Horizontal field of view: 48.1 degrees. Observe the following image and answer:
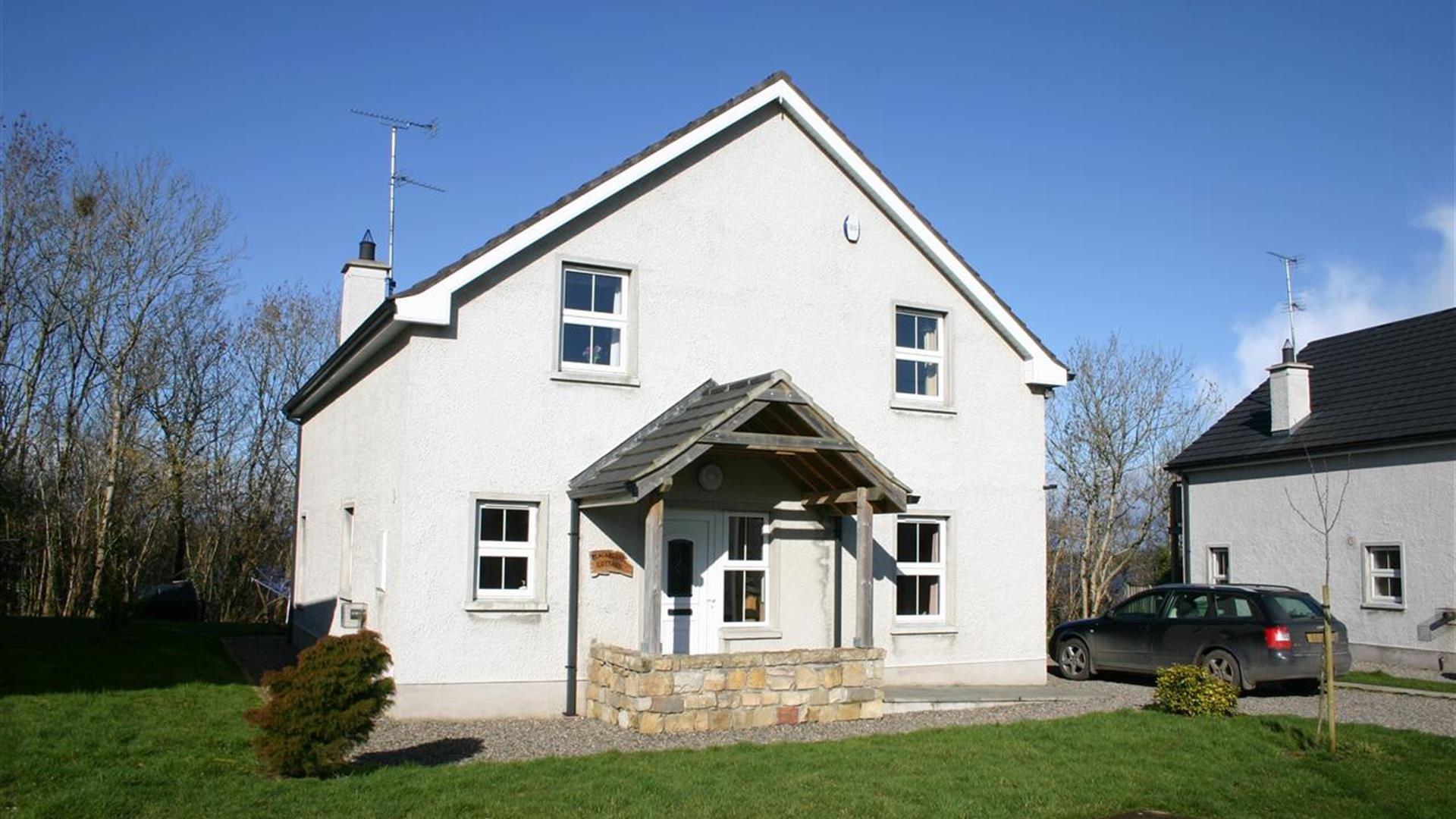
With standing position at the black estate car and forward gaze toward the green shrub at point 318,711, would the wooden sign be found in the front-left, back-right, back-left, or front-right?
front-right

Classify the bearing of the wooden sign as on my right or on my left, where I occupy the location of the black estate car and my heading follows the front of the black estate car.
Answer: on my left

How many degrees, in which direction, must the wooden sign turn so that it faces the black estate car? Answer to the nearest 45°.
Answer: approximately 90° to its left

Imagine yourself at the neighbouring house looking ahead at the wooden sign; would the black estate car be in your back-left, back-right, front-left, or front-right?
front-left

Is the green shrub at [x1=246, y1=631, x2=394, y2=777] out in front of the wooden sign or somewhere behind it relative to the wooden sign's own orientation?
in front

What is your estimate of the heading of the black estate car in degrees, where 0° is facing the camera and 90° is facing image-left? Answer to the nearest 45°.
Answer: approximately 135°

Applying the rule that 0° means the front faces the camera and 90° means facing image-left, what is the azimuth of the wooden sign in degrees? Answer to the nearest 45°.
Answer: approximately 0°

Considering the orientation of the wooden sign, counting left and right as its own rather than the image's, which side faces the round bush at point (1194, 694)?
left

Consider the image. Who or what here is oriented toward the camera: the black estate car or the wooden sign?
the wooden sign

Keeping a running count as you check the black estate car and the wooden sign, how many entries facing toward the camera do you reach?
1

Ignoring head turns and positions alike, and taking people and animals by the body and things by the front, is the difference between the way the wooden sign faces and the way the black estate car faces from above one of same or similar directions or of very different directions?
very different directions
